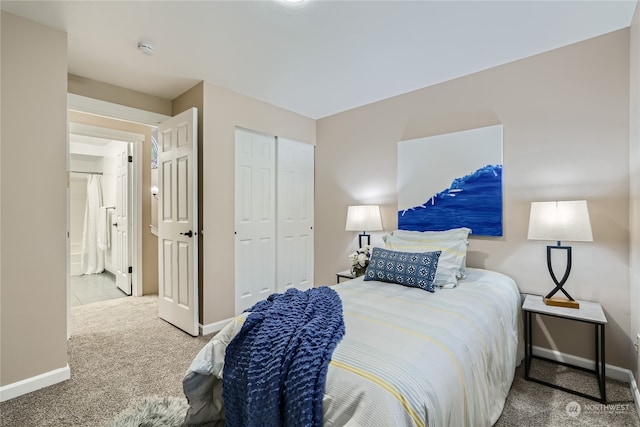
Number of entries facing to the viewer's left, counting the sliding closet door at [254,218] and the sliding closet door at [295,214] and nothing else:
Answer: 0

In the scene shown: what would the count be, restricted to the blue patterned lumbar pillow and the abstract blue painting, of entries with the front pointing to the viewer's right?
0

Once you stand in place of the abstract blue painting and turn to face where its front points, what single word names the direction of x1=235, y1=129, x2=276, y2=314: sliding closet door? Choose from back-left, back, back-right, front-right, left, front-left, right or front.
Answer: front-right

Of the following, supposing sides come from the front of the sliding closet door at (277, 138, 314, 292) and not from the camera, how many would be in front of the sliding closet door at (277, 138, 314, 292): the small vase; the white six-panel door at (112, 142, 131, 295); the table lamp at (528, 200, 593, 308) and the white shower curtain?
2

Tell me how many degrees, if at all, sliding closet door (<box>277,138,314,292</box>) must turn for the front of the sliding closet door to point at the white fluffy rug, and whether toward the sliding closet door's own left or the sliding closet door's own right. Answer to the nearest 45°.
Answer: approximately 45° to the sliding closet door's own right

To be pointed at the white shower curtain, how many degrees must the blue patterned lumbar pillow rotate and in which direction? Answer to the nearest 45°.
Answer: approximately 45° to its right

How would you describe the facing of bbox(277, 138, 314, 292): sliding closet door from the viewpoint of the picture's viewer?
facing the viewer and to the right of the viewer

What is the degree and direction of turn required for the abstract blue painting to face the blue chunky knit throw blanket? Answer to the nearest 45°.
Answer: approximately 45° to its left

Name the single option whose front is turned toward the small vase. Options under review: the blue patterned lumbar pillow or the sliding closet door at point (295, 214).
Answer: the sliding closet door

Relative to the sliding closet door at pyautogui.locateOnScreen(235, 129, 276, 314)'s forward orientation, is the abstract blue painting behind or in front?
in front

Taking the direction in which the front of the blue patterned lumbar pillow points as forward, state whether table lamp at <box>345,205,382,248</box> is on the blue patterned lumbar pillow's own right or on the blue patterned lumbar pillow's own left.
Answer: on the blue patterned lumbar pillow's own right

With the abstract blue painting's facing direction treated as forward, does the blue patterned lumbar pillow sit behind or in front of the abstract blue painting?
in front

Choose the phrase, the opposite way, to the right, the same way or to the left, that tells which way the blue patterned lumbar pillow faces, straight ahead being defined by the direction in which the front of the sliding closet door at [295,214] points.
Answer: to the right

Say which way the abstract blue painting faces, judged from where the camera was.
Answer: facing the viewer and to the left of the viewer
